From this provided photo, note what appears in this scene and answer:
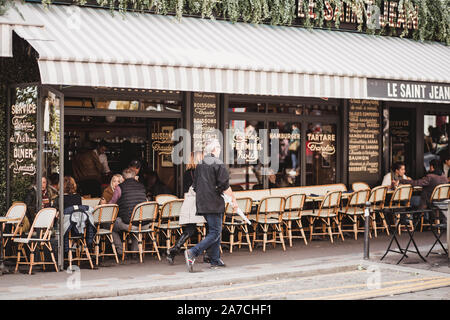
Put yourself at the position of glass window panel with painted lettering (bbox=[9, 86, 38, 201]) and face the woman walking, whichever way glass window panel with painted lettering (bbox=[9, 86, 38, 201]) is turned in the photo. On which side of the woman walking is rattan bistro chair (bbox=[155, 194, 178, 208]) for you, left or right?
left

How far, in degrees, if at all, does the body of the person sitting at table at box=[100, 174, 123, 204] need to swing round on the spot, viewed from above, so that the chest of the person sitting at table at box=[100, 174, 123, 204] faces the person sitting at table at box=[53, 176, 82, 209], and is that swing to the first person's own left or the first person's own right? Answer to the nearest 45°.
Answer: approximately 90° to the first person's own right

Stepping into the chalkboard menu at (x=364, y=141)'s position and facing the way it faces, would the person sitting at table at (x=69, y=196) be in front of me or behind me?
in front

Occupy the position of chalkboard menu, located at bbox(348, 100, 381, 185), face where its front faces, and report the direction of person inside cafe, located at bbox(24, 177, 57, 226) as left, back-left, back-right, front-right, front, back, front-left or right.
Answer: front-right

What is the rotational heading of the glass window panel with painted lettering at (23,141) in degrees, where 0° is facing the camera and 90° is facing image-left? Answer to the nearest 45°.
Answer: approximately 0°

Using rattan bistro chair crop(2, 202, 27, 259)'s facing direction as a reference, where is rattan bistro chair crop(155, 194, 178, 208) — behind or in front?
behind

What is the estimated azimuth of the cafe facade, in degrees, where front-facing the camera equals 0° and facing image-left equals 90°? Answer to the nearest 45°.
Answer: approximately 315°

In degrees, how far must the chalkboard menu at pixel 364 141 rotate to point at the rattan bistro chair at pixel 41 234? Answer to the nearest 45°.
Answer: approximately 45° to its right

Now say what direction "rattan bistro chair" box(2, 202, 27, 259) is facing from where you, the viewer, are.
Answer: facing the viewer and to the left of the viewer
